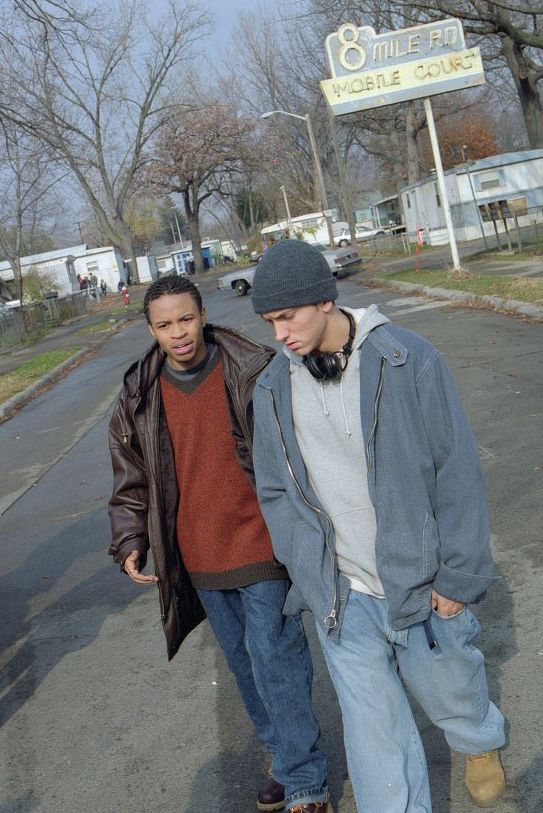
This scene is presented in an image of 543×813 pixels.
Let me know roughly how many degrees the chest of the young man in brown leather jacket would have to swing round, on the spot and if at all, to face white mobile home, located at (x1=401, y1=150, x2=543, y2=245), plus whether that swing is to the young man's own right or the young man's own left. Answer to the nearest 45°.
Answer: approximately 180°

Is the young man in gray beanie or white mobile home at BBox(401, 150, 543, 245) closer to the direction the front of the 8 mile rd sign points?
the young man in gray beanie

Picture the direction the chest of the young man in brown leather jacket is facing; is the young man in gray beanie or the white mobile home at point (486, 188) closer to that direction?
the young man in gray beanie

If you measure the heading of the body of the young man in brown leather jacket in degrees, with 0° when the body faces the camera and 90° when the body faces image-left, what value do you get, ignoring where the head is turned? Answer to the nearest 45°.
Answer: approximately 0°

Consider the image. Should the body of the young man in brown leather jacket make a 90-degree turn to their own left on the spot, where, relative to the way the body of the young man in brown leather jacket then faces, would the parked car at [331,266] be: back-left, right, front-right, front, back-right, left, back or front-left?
left

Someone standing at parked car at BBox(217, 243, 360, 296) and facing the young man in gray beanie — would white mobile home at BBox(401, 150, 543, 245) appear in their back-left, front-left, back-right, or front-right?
back-left
